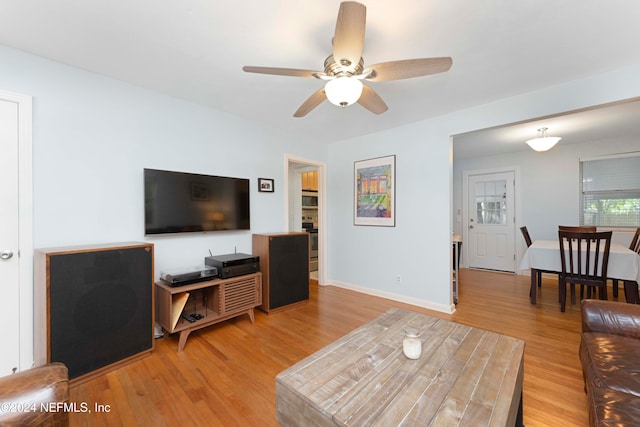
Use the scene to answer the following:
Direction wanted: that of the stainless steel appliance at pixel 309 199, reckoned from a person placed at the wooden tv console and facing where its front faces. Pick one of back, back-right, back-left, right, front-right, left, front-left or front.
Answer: left

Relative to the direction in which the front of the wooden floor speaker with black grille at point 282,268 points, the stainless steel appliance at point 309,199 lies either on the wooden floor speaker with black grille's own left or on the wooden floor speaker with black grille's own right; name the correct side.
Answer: on the wooden floor speaker with black grille's own left

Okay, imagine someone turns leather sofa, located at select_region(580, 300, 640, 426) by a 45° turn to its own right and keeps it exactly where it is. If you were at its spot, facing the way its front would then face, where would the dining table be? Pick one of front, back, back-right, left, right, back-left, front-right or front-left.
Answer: front-right

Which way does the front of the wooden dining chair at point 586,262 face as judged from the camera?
facing away from the viewer

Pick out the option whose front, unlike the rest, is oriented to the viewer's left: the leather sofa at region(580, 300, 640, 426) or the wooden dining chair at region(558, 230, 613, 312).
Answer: the leather sofa

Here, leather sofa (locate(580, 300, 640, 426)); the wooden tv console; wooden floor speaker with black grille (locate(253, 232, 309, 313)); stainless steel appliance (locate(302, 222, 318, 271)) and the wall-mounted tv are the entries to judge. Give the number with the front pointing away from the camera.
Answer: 0

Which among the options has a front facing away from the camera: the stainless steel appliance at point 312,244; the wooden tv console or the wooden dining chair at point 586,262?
the wooden dining chair

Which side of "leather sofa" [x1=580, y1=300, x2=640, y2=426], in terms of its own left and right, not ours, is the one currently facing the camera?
left

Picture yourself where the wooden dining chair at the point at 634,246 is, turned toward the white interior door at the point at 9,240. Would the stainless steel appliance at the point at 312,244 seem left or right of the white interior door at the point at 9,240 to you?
right

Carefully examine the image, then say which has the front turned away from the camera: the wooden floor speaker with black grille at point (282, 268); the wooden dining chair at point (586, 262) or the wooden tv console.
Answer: the wooden dining chair

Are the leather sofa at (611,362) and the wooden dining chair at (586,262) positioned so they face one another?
no

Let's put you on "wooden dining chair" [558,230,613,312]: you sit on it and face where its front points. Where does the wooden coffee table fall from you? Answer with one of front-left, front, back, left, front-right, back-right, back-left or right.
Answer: back

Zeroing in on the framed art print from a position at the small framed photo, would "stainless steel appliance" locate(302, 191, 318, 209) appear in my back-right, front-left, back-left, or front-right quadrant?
front-left

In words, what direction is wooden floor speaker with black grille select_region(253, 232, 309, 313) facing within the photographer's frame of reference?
facing the viewer and to the right of the viewer

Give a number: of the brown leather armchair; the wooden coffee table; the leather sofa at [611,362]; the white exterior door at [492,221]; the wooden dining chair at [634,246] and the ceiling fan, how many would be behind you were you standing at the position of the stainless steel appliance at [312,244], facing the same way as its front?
0

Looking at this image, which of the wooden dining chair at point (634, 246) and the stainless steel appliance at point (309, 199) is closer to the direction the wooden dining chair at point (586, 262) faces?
the wooden dining chair

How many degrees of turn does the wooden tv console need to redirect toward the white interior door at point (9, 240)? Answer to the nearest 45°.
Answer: approximately 135° to its right

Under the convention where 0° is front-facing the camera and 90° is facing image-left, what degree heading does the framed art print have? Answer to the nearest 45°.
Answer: approximately 45°

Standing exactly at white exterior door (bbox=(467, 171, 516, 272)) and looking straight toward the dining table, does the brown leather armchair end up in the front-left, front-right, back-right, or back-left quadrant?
front-right

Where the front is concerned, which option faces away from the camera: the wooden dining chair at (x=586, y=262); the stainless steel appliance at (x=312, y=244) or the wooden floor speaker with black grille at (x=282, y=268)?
the wooden dining chair
